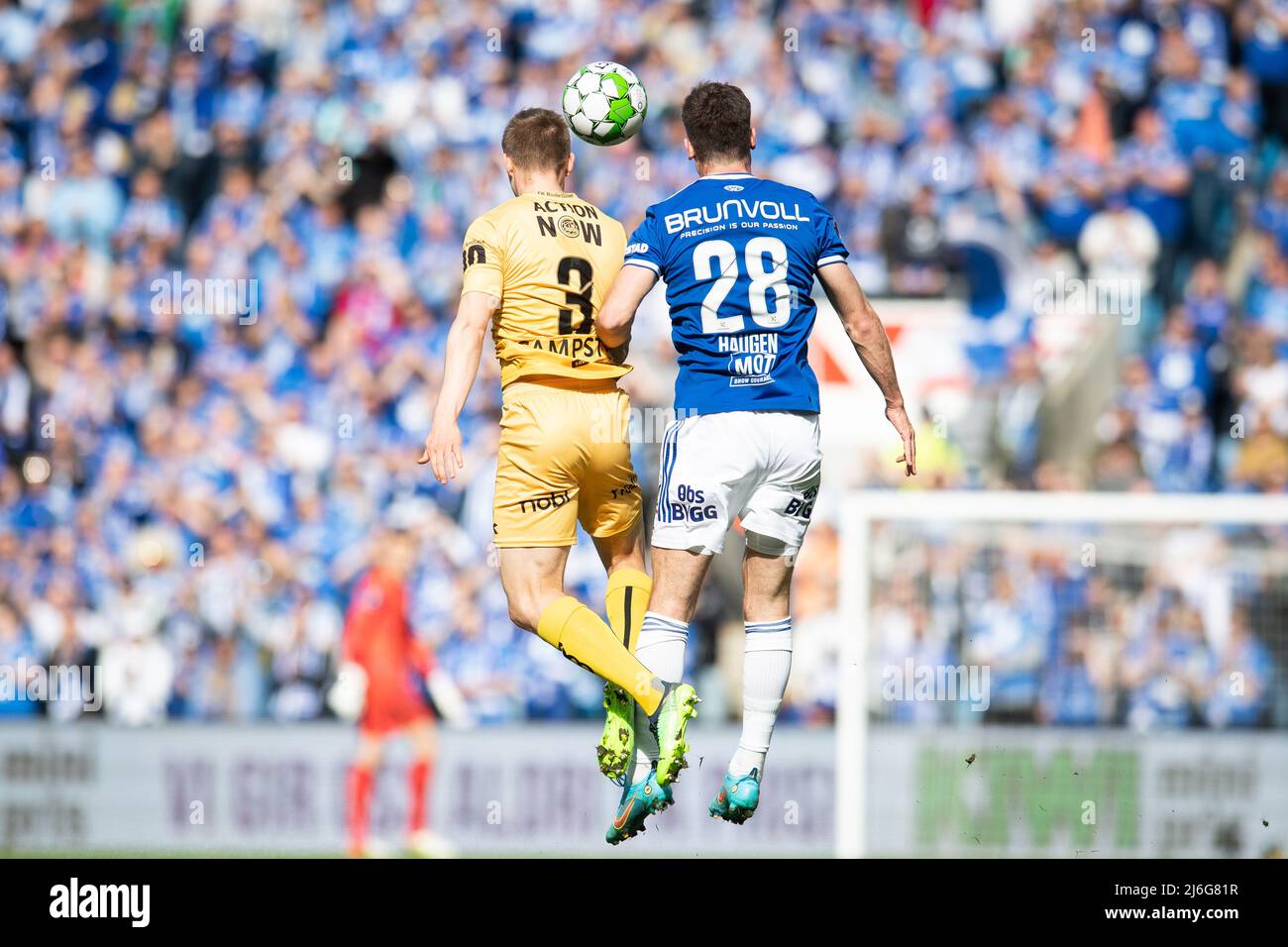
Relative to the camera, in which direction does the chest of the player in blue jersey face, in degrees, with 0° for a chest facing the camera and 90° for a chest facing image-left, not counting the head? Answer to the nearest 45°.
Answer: approximately 180°

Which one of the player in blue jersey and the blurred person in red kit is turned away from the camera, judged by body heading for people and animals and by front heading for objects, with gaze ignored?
the player in blue jersey

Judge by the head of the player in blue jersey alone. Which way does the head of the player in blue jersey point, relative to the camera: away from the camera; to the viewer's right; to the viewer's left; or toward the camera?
away from the camera

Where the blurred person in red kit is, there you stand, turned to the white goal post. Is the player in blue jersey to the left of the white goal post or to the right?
right

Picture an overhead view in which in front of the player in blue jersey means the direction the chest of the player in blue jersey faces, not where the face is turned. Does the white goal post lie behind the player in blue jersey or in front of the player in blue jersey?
in front

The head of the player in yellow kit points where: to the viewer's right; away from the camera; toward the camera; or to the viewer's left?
away from the camera

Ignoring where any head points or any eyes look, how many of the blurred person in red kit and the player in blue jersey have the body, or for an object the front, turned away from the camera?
1

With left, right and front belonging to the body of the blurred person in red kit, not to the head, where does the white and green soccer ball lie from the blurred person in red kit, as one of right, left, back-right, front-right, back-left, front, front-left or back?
front-right
